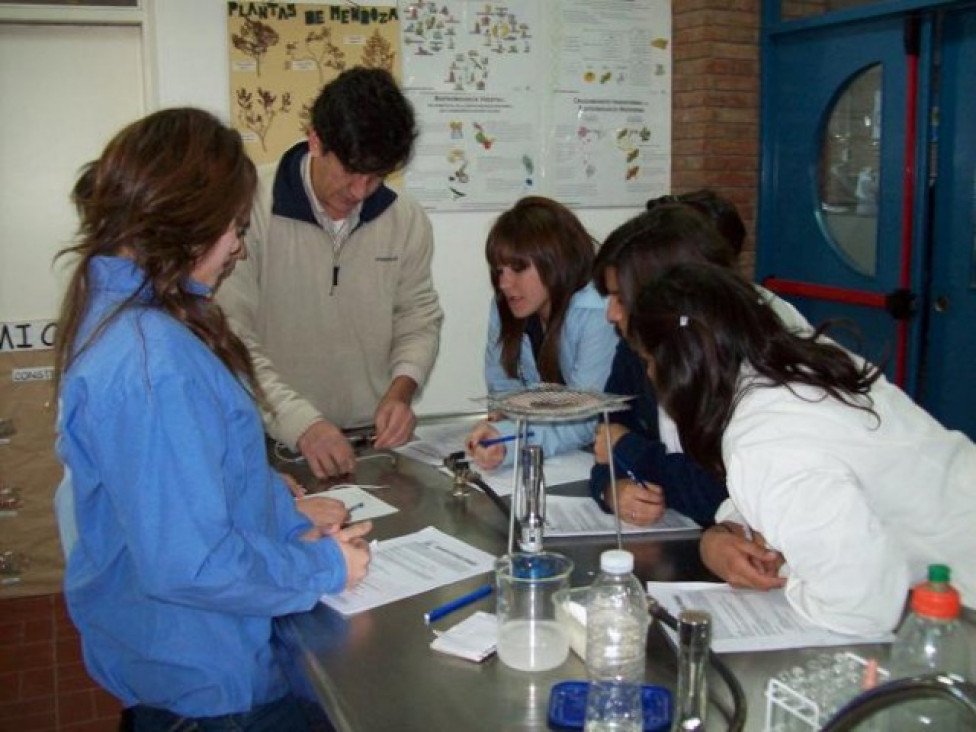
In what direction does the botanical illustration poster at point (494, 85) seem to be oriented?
toward the camera

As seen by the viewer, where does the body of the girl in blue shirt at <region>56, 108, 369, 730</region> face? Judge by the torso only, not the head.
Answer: to the viewer's right

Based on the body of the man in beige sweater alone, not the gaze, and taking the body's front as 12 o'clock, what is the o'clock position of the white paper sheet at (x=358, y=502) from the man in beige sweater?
The white paper sheet is roughly at 12 o'clock from the man in beige sweater.

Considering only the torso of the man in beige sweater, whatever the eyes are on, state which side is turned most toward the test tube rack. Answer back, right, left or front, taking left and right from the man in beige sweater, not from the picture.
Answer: front

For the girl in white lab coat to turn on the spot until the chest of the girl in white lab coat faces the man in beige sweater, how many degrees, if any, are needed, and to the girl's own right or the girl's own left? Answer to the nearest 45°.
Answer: approximately 45° to the girl's own right

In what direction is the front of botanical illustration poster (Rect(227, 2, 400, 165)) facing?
toward the camera

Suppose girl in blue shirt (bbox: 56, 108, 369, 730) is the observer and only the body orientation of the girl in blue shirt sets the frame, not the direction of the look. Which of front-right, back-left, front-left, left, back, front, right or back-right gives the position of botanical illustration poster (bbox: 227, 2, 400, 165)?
left

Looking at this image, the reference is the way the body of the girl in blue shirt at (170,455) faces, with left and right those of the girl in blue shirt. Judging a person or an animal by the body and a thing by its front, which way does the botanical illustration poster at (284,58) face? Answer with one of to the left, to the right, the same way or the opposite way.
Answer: to the right

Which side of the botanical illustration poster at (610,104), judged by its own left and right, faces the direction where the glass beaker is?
front

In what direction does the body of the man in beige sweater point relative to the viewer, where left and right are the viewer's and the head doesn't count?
facing the viewer

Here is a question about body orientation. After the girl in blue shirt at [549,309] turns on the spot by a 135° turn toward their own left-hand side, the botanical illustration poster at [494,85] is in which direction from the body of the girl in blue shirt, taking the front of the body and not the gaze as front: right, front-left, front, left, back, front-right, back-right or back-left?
left

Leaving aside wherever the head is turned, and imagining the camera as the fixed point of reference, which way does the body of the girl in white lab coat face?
to the viewer's left
